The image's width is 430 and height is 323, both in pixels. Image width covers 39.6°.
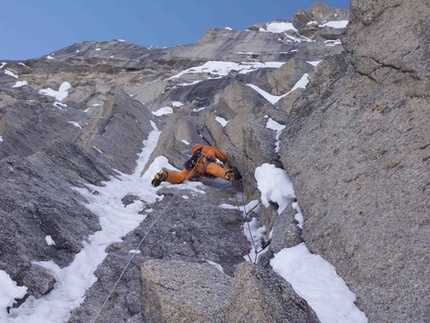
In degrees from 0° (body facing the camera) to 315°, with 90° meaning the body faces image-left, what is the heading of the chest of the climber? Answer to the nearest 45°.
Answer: approximately 180°

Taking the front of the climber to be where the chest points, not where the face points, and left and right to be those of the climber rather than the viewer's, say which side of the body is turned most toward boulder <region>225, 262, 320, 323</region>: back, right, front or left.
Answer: back

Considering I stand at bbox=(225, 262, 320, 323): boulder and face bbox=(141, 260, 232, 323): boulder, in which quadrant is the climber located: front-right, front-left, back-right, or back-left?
front-right

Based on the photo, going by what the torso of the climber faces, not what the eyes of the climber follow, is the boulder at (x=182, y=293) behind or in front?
behind
